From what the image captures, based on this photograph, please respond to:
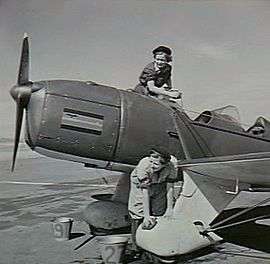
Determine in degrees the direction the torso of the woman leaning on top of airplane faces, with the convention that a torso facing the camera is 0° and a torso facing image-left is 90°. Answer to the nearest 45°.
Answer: approximately 315°
